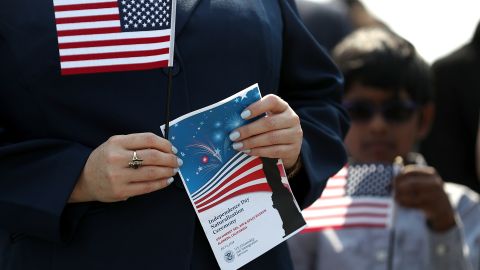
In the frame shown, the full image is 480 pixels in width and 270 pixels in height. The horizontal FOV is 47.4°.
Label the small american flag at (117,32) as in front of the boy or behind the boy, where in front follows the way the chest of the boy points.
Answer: in front

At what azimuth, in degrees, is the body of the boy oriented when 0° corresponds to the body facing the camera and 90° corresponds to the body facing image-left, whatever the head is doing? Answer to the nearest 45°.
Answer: approximately 0°
